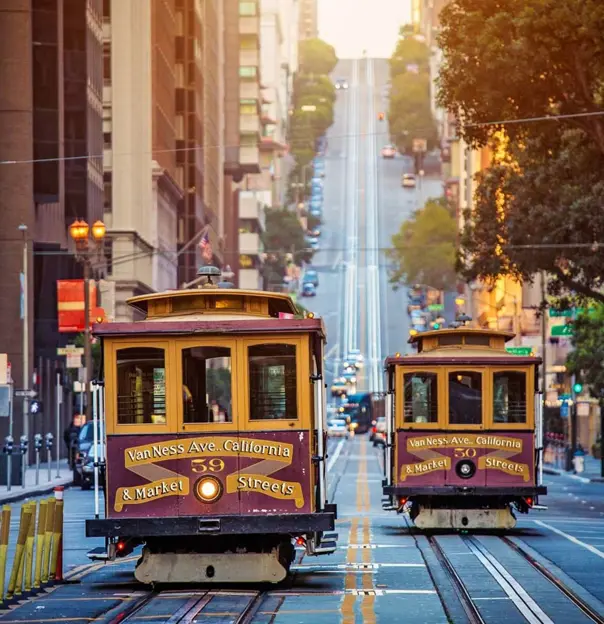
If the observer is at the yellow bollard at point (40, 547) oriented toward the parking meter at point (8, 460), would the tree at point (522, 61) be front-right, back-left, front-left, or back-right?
front-right

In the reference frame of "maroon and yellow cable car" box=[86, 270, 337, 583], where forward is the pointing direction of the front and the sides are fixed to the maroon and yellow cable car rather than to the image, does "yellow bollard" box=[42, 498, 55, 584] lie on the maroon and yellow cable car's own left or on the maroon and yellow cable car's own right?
on the maroon and yellow cable car's own right

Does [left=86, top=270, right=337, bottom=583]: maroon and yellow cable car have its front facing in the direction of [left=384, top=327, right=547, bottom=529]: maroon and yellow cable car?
no

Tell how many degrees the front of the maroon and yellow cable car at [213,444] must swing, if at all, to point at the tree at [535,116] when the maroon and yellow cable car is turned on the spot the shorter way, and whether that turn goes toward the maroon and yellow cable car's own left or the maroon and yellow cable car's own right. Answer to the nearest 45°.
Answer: approximately 180°

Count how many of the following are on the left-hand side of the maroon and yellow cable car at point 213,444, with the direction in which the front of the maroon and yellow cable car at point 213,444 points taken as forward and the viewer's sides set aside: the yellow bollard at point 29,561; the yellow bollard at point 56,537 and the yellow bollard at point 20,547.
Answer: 0

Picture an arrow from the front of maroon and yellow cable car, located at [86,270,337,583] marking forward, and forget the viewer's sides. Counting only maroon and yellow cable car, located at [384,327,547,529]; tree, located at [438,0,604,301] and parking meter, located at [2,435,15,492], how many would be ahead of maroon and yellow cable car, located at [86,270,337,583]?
0

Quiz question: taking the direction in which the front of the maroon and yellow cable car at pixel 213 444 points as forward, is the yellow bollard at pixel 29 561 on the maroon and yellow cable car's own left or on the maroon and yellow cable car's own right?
on the maroon and yellow cable car's own right

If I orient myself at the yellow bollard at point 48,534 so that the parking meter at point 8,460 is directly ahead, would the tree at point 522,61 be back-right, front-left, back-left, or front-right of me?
front-right

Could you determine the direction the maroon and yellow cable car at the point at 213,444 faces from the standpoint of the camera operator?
facing the viewer

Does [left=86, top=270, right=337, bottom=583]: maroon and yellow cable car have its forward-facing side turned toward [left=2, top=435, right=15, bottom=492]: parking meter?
no

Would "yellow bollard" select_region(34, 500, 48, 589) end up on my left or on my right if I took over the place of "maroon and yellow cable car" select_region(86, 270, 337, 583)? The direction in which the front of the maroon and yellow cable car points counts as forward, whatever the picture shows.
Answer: on my right

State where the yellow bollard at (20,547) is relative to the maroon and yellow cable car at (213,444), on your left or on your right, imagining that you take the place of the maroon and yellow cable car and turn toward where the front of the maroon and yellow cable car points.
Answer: on your right

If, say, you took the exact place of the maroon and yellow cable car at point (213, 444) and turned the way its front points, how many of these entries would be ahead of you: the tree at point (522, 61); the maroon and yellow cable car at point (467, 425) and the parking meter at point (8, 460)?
0
